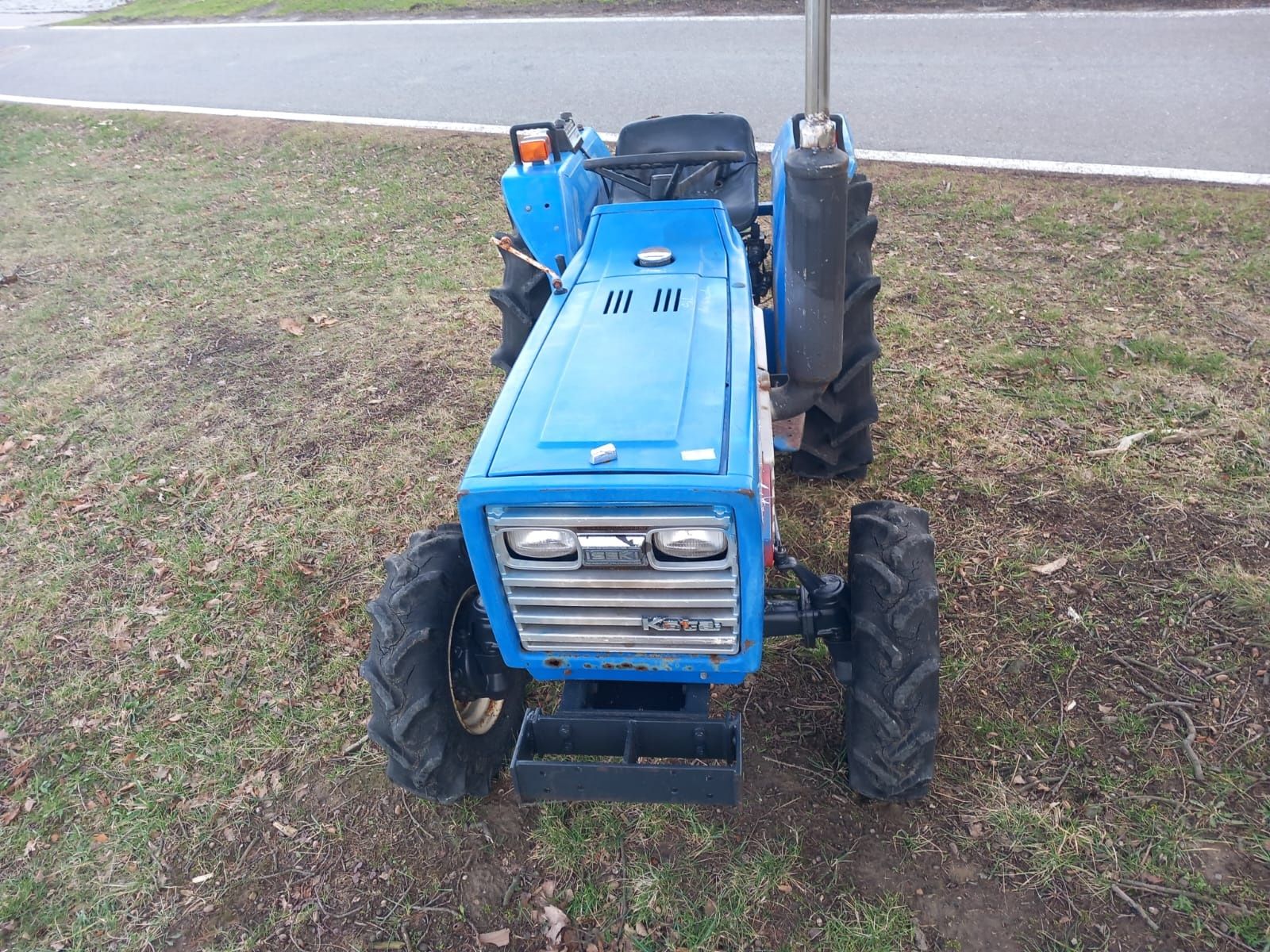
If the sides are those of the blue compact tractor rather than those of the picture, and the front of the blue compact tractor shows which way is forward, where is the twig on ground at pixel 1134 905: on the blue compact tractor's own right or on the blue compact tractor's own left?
on the blue compact tractor's own left

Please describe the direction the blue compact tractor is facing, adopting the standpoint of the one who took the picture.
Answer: facing the viewer

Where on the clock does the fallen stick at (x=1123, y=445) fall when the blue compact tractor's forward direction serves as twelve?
The fallen stick is roughly at 8 o'clock from the blue compact tractor.

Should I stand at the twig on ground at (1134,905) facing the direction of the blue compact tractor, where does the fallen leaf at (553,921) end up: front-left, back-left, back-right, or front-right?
front-left

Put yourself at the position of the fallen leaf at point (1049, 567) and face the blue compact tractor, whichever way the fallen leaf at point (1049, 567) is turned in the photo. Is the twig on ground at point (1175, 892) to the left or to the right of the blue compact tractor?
left

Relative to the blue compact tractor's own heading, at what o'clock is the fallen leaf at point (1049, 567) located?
The fallen leaf is roughly at 8 o'clock from the blue compact tractor.

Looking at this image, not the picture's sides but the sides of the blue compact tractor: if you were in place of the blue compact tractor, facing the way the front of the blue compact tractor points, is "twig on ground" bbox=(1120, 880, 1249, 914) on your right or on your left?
on your left

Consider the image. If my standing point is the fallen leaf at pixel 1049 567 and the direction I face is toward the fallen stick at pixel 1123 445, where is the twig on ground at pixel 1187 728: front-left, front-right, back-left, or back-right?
back-right

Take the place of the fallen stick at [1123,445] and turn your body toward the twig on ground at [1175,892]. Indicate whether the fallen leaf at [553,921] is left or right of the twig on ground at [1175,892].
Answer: right

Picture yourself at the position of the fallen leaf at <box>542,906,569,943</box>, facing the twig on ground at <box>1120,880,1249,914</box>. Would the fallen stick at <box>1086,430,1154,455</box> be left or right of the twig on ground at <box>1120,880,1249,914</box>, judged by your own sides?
left

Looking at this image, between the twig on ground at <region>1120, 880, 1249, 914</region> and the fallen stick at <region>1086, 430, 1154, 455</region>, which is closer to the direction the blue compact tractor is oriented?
the twig on ground

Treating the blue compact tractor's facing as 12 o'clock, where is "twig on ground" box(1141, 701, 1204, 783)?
The twig on ground is roughly at 9 o'clock from the blue compact tractor.

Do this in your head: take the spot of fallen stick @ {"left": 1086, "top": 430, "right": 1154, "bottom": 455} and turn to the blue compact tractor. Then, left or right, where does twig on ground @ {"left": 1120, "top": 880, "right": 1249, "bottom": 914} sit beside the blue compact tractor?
left
